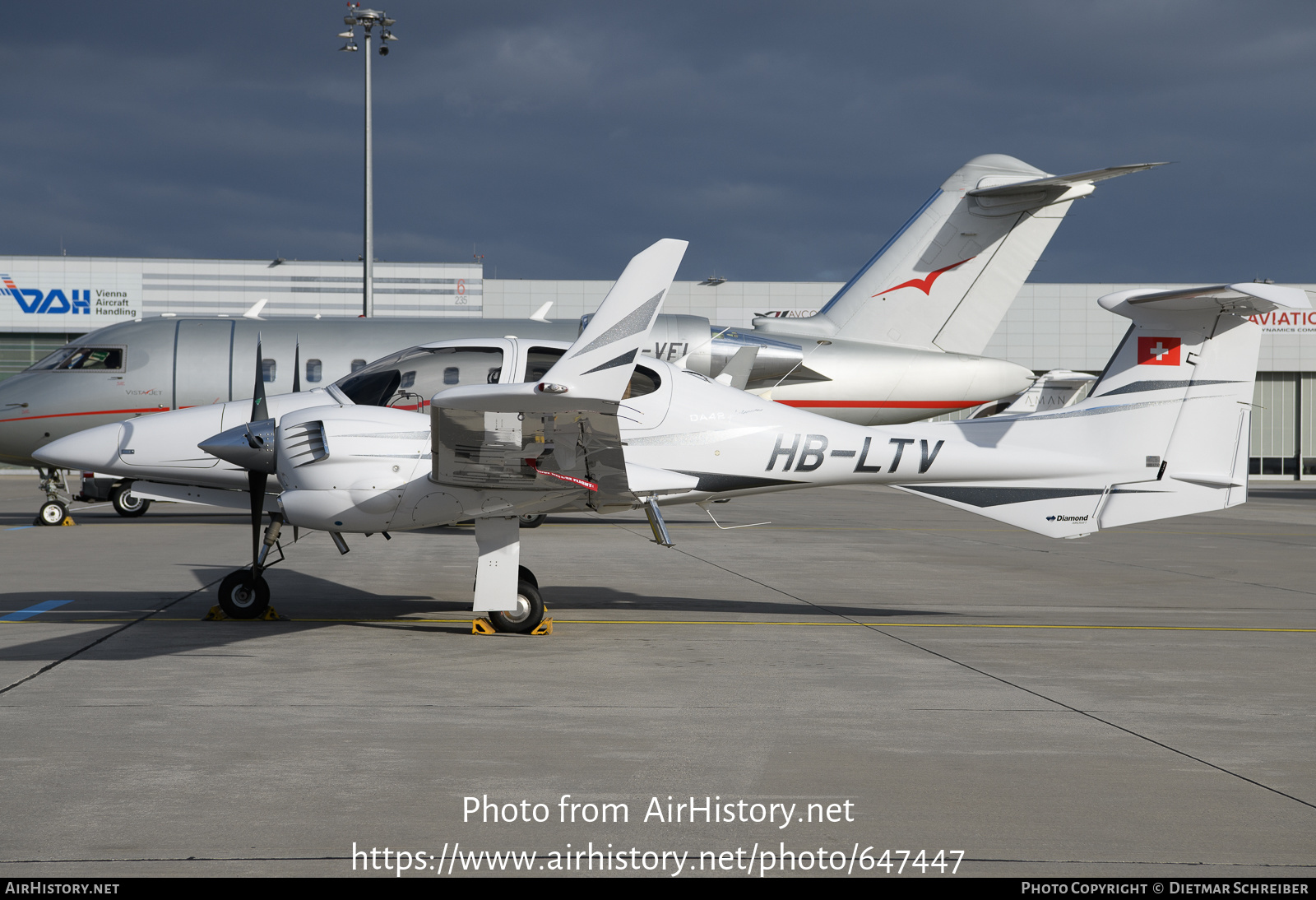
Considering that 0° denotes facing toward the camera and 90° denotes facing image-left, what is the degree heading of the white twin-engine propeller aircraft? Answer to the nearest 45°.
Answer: approximately 90°
